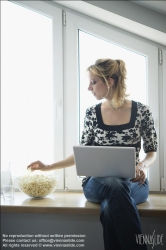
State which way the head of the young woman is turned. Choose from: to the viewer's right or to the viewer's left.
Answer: to the viewer's left

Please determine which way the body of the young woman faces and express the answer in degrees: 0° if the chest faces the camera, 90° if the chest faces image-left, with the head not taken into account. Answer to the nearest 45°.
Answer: approximately 0°
